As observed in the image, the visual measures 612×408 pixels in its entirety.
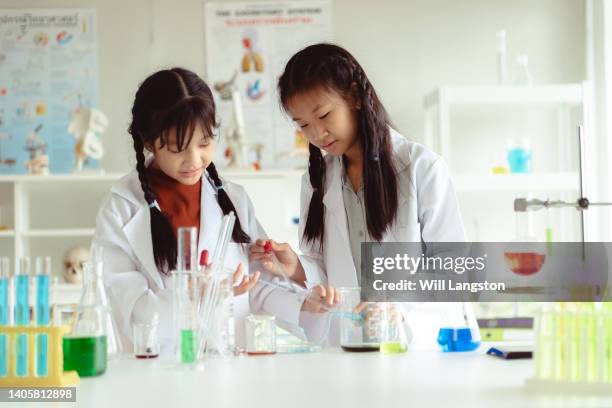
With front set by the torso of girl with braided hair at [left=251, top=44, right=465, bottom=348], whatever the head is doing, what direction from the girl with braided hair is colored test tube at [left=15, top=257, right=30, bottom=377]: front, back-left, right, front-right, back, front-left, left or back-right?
front

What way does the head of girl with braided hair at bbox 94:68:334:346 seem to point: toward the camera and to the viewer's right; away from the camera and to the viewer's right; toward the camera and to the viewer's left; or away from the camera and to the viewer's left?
toward the camera and to the viewer's right

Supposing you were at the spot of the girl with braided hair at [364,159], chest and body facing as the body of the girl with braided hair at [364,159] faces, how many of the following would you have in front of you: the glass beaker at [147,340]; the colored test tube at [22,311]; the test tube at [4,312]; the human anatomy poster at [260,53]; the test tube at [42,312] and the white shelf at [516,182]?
4

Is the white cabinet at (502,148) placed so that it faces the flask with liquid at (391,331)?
yes

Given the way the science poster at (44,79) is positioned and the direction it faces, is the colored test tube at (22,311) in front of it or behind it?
in front

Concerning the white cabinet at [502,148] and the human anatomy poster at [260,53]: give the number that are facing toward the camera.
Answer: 2

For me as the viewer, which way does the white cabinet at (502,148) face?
facing the viewer

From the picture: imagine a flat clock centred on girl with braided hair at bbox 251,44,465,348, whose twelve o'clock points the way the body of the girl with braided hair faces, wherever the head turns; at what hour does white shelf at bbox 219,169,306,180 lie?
The white shelf is roughly at 4 o'clock from the girl with braided hair.

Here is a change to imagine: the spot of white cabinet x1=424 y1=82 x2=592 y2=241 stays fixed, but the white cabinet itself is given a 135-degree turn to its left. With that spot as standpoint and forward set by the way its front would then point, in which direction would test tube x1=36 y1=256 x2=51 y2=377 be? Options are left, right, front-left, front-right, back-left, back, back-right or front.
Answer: back-right

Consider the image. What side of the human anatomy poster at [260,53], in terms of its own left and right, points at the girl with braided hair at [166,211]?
front

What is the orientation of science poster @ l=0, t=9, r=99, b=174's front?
toward the camera

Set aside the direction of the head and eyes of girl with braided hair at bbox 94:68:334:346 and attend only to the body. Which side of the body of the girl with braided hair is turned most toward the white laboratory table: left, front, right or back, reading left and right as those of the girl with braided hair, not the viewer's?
front

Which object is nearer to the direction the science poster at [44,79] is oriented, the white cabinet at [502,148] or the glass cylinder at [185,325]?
the glass cylinder

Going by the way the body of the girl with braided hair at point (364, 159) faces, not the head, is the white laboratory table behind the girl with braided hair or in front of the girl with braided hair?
in front

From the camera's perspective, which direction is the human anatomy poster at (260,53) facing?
toward the camera

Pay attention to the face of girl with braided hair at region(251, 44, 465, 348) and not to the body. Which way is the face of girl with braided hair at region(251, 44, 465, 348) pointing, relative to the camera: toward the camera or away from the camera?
toward the camera

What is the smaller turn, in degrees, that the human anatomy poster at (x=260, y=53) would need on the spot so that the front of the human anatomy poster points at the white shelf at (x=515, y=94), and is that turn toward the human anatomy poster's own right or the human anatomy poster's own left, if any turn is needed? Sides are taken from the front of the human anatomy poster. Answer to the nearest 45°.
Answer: approximately 90° to the human anatomy poster's own left

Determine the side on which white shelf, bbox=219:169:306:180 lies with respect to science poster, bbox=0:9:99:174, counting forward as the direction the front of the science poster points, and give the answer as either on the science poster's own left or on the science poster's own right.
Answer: on the science poster's own left
